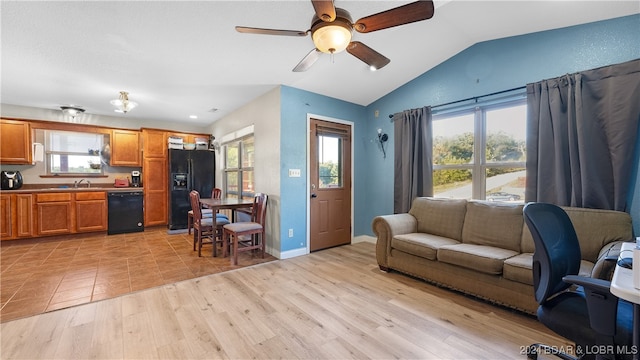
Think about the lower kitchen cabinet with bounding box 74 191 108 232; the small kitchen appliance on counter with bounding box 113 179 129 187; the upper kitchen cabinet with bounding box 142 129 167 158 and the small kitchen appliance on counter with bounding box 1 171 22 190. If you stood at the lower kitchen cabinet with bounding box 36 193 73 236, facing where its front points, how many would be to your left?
3

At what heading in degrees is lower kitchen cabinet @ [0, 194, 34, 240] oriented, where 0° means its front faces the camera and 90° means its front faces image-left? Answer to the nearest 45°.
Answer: approximately 0°

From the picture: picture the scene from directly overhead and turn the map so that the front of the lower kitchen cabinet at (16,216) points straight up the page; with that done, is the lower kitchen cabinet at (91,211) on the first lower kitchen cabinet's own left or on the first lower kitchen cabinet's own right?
on the first lower kitchen cabinet's own left

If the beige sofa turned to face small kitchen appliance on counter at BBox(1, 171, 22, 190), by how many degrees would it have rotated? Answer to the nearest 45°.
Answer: approximately 45° to its right

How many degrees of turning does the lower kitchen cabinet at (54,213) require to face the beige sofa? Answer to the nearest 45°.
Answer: approximately 45° to its left

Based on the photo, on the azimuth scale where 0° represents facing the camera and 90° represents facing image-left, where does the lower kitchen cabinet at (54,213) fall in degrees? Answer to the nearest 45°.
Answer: approximately 0°

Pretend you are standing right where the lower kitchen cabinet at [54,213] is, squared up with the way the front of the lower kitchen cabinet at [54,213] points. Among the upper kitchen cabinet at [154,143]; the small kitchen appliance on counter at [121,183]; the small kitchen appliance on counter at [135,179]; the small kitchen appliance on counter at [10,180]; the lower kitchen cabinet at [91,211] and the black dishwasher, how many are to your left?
5
